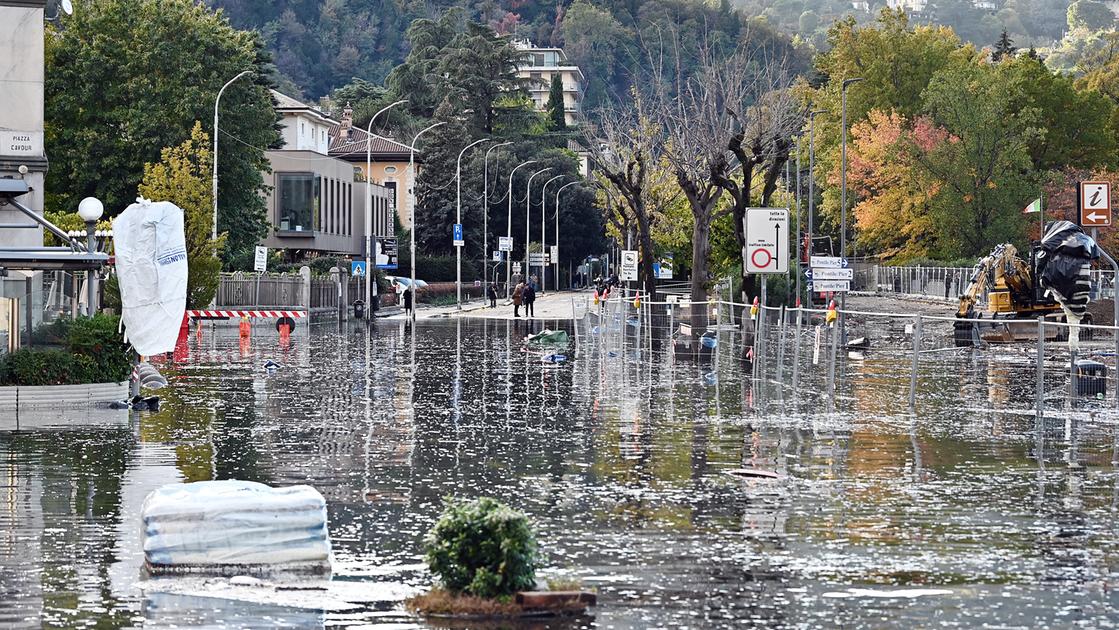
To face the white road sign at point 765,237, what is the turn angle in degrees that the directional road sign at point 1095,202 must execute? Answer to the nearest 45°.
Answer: approximately 135° to its right

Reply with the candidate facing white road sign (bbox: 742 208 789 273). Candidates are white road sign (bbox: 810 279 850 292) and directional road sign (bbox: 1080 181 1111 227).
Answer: white road sign (bbox: 810 279 850 292)

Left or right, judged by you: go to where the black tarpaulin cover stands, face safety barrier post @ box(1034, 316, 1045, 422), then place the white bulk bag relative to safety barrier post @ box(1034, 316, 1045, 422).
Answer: right

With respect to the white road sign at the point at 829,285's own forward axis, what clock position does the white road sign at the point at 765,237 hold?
the white road sign at the point at 765,237 is roughly at 12 o'clock from the white road sign at the point at 829,285.

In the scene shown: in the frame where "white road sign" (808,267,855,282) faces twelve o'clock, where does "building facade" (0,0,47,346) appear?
The building facade is roughly at 2 o'clock from the white road sign.

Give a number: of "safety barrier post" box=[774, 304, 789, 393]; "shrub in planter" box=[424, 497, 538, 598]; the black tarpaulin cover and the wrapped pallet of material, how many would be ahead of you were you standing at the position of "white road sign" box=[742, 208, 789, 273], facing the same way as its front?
3

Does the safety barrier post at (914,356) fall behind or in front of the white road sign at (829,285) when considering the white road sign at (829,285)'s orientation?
in front

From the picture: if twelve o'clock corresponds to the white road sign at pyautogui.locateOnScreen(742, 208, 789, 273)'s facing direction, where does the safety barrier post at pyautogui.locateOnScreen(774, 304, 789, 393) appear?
The safety barrier post is roughly at 12 o'clock from the white road sign.

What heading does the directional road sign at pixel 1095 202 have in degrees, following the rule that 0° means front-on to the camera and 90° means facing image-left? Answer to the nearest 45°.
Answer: approximately 0°

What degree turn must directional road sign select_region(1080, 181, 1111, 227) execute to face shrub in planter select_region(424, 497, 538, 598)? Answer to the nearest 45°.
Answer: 0° — it already faces it
